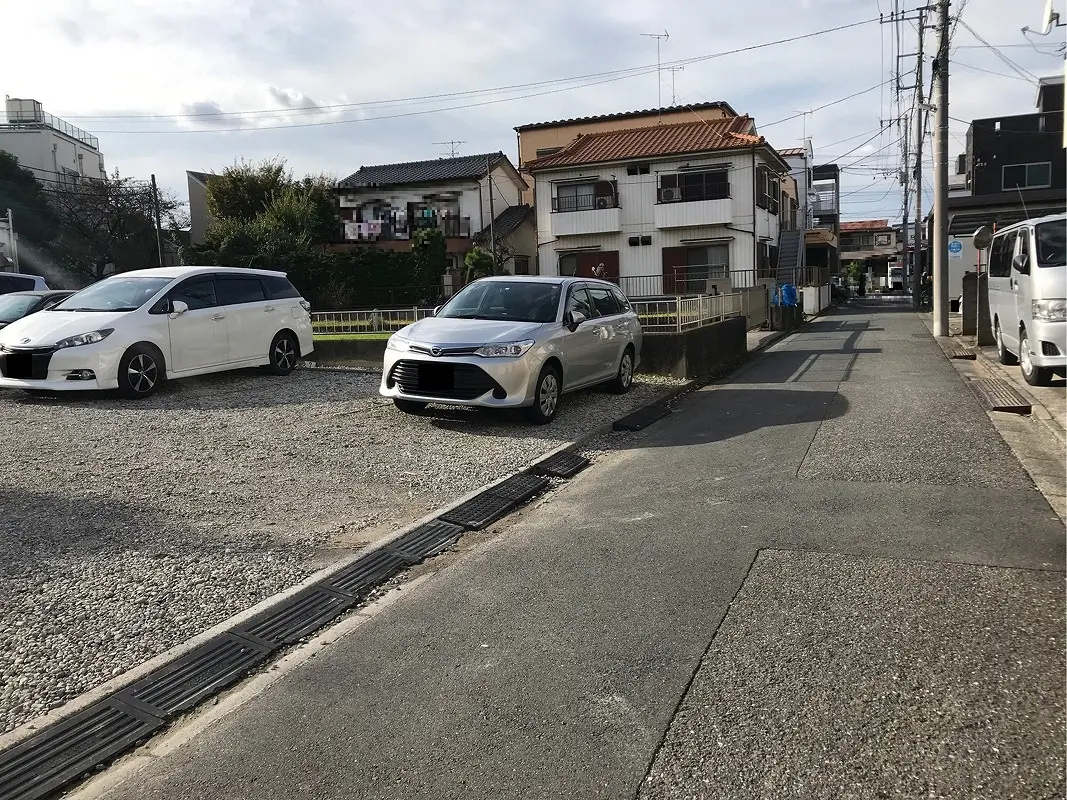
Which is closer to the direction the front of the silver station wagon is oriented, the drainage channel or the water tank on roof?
the drainage channel

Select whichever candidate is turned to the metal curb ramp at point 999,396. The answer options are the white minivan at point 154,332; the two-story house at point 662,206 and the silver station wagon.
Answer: the two-story house

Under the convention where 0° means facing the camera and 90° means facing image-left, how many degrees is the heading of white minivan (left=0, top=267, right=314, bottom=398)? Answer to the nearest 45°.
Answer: approximately 45°

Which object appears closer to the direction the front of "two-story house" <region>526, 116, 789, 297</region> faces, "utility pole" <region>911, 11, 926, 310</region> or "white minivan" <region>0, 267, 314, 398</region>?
the white minivan

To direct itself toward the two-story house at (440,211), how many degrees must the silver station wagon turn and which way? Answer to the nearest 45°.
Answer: approximately 135° to its right

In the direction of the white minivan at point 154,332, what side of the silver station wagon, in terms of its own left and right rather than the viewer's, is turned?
right

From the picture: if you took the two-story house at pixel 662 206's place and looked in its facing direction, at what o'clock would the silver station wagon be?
The silver station wagon is roughly at 12 o'clock from the two-story house.

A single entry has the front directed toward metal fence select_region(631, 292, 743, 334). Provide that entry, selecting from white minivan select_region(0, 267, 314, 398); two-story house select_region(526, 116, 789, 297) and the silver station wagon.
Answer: the two-story house

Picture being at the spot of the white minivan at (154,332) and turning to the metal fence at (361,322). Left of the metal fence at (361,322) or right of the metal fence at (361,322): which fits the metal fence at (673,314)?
right

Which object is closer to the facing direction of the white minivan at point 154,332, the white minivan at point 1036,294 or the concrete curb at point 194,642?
the concrete curb

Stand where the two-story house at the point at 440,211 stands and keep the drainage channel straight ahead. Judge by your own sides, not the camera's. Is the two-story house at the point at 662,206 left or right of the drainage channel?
left

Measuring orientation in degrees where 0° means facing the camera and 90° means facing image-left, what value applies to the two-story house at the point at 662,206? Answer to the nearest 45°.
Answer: approximately 0°

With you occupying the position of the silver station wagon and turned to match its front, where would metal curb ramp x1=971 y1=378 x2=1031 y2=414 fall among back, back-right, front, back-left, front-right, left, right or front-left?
back-left

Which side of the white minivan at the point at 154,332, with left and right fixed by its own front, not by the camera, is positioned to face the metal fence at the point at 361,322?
back
